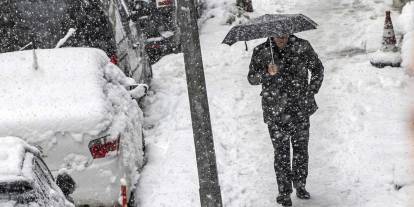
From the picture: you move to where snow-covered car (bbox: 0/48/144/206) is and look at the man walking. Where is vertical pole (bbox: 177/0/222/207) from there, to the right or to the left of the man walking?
right

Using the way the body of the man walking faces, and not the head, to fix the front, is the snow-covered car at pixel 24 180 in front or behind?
in front

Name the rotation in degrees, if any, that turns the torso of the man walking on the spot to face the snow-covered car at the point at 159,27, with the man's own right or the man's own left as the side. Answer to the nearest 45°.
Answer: approximately 135° to the man's own right

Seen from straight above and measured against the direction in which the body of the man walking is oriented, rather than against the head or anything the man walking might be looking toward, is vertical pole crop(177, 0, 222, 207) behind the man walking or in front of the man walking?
in front

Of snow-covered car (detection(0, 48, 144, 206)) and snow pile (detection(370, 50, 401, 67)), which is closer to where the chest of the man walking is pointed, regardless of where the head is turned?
the snow-covered car

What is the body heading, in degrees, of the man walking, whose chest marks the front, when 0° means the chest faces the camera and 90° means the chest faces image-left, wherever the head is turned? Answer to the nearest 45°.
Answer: approximately 0°
